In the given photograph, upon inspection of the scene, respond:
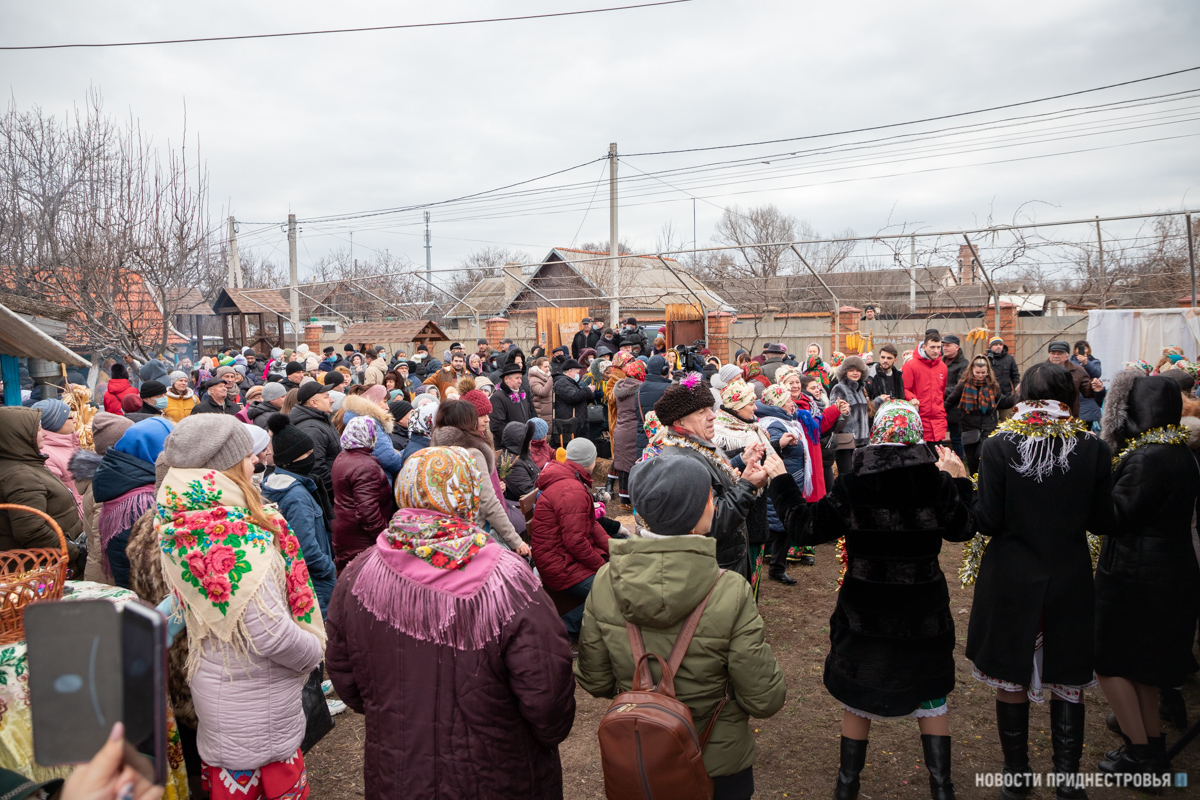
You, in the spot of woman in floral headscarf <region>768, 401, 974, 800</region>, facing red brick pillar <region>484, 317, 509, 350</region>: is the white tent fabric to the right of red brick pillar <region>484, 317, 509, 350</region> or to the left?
right

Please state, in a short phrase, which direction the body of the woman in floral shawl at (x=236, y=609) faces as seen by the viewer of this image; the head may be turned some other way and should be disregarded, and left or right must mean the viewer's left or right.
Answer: facing away from the viewer and to the right of the viewer

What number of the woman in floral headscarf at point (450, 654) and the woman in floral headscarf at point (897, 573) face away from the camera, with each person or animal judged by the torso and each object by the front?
2

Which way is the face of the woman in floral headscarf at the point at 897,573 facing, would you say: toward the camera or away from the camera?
away from the camera

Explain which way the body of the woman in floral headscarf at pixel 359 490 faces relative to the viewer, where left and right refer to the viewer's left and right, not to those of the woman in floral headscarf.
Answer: facing away from the viewer and to the right of the viewer

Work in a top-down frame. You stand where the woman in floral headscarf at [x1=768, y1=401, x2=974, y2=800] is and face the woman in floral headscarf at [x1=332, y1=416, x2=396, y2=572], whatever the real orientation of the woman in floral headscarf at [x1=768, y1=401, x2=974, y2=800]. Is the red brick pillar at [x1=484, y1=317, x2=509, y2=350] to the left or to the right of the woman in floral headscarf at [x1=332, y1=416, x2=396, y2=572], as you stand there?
right

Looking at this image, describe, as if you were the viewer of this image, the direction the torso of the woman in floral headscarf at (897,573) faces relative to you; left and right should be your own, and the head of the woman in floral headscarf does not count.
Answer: facing away from the viewer

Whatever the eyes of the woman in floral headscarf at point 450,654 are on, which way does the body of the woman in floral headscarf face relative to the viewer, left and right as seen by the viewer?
facing away from the viewer

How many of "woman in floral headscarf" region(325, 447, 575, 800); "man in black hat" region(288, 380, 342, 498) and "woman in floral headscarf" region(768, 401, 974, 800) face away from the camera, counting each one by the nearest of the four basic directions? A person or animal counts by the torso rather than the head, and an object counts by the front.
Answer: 2
